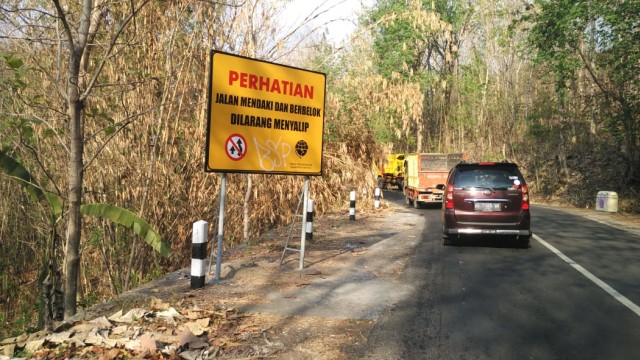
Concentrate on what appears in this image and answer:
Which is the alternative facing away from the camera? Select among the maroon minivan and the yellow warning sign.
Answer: the maroon minivan

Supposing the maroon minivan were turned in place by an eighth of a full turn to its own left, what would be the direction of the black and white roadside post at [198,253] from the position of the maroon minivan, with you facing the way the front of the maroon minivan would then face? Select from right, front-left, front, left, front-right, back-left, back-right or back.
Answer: left

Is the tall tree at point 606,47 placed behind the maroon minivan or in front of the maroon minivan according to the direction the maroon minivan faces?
in front

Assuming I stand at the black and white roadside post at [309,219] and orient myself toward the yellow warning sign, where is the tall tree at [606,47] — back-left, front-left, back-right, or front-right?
back-left

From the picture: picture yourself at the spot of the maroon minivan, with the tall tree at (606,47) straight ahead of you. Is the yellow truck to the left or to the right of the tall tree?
left

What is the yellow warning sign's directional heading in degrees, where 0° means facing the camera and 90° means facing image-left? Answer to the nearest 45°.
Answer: approximately 315°

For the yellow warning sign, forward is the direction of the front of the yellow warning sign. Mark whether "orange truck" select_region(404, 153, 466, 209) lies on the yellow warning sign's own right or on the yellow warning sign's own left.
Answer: on the yellow warning sign's own left

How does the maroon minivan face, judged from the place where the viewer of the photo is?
facing away from the viewer

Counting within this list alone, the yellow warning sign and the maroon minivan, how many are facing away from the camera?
1

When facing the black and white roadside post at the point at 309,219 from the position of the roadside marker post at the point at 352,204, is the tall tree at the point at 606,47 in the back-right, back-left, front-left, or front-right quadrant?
back-left
